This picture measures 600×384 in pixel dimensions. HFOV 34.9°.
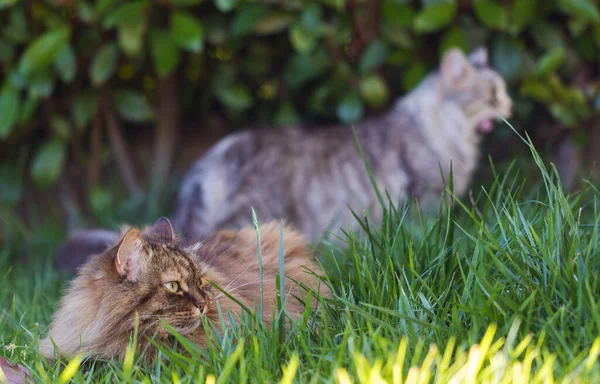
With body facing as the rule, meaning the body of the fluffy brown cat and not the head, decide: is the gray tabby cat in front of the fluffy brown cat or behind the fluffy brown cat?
behind

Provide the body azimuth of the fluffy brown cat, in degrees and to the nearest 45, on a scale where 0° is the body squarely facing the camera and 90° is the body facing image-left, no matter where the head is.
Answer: approximately 45°

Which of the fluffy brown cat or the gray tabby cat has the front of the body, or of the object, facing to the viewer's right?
the gray tabby cat

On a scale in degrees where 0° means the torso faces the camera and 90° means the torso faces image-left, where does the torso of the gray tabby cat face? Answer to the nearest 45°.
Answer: approximately 270°

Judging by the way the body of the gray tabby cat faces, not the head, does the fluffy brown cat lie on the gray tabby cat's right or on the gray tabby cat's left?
on the gray tabby cat's right

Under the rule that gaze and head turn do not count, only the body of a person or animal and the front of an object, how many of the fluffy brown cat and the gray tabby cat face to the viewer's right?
1
